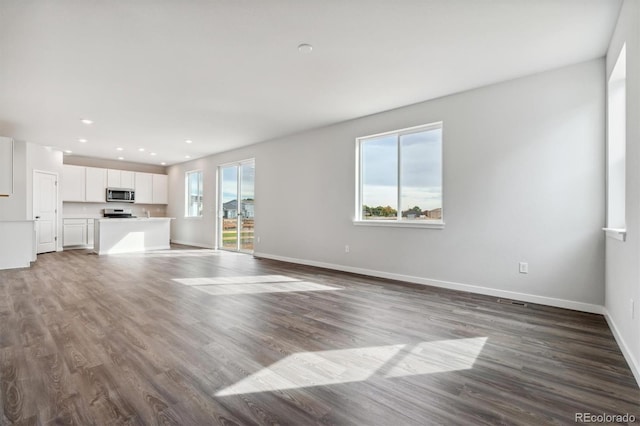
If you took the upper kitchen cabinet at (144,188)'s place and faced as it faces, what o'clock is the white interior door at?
The white interior door is roughly at 2 o'clock from the upper kitchen cabinet.

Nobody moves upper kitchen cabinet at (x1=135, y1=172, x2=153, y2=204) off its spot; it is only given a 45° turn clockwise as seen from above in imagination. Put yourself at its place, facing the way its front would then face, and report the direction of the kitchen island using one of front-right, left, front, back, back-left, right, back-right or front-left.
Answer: front-left

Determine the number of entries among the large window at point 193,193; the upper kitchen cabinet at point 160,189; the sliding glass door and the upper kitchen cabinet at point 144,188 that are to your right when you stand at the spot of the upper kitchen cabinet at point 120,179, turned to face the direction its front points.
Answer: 0

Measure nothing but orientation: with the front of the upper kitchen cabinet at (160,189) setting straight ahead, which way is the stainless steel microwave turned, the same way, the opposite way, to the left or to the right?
the same way

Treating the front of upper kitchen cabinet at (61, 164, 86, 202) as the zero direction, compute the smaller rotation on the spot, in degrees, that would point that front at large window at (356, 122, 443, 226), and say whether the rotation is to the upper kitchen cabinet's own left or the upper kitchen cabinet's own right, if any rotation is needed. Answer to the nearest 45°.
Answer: approximately 45° to the upper kitchen cabinet's own left

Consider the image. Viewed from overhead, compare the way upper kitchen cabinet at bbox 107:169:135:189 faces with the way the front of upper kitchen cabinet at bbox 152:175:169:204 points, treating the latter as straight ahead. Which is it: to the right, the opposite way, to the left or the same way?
the same way

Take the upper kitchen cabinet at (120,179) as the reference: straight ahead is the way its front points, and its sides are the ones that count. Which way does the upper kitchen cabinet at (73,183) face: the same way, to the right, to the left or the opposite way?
the same way

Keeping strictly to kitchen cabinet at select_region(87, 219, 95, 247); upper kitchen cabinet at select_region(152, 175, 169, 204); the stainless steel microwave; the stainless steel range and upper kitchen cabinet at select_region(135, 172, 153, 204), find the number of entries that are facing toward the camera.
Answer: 5

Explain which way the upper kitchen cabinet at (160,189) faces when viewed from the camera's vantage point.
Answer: facing the viewer

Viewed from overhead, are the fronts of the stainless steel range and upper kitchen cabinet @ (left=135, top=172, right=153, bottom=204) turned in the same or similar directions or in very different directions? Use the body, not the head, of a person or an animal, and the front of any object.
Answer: same or similar directions

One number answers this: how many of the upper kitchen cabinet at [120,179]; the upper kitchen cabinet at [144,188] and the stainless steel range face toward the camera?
3

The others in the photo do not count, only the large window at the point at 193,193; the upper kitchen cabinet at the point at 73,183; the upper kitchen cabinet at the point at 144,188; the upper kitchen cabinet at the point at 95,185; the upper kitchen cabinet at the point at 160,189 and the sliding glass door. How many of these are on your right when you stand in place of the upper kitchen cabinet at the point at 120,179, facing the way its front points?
2

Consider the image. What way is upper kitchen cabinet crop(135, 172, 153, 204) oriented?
toward the camera

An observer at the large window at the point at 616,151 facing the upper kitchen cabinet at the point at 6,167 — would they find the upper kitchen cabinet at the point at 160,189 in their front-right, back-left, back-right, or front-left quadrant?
front-right

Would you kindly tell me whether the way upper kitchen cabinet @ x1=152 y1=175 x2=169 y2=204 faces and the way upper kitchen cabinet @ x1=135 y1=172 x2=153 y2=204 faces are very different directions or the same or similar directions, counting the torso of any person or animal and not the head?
same or similar directions
